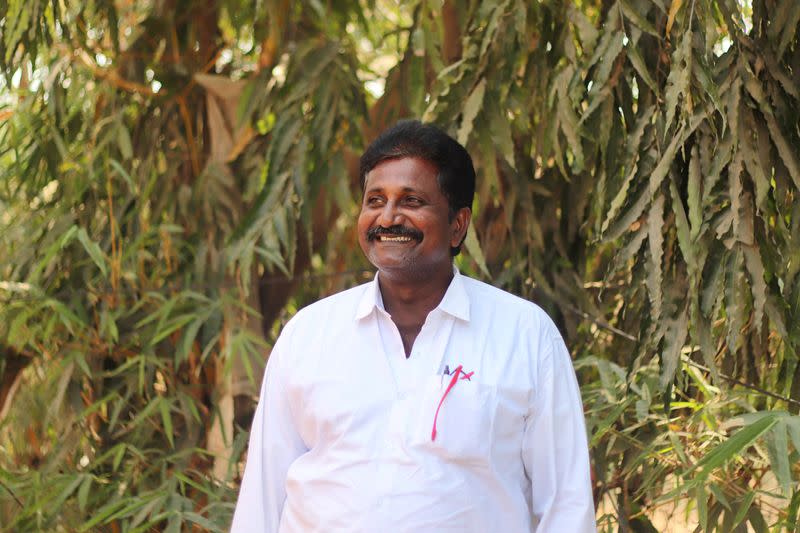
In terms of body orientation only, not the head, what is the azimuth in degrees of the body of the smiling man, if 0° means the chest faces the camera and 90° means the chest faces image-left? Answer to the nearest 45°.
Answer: approximately 0°
